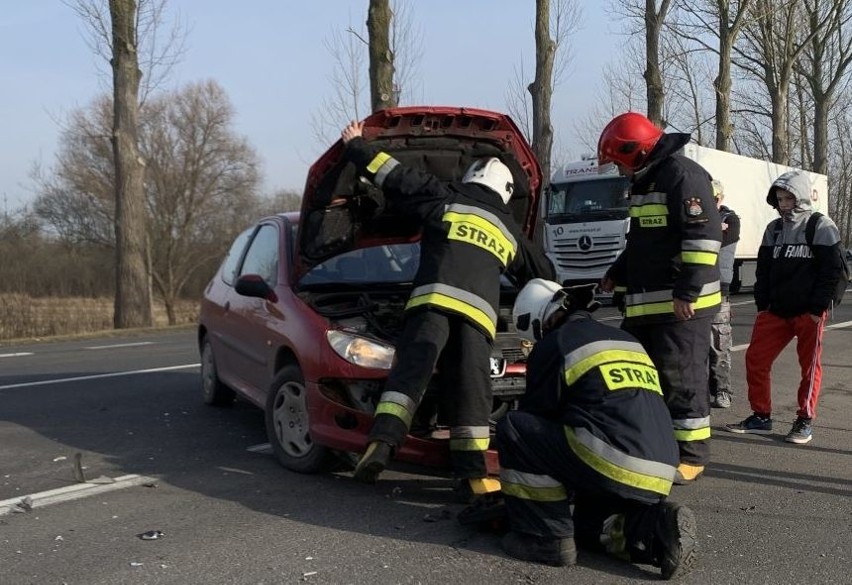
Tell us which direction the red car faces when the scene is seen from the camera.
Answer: facing the viewer and to the right of the viewer

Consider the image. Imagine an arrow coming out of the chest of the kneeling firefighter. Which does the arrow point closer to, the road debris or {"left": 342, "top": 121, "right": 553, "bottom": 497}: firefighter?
the firefighter

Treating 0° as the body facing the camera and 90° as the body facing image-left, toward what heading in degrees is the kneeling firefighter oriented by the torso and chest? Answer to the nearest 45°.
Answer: approximately 135°

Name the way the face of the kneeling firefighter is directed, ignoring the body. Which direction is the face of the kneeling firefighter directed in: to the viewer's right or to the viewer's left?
to the viewer's left

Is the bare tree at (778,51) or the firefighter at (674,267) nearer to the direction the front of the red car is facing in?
the firefighter

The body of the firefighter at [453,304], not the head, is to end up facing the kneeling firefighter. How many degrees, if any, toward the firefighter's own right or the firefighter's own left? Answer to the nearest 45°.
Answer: approximately 135° to the firefighter's own right

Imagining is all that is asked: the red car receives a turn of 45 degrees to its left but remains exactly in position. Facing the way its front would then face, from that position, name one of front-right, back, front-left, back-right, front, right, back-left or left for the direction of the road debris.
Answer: back-right

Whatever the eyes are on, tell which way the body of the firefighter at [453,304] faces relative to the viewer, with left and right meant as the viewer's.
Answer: facing away from the viewer

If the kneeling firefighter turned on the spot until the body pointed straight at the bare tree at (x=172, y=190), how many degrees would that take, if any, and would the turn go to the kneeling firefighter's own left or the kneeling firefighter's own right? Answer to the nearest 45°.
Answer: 0° — they already face it

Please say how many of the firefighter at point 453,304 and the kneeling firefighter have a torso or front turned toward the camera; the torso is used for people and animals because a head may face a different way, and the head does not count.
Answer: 0

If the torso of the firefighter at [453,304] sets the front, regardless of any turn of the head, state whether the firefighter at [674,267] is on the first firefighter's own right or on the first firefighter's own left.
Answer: on the first firefighter's own right

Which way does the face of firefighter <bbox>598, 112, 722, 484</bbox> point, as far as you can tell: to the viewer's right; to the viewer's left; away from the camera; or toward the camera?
to the viewer's left

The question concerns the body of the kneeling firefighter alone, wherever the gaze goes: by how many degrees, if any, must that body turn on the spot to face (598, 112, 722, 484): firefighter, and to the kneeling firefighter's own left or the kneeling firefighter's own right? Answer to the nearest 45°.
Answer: approximately 45° to the kneeling firefighter's own right

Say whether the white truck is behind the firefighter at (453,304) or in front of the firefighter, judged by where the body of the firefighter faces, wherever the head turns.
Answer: in front

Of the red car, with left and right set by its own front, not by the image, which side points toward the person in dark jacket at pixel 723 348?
left

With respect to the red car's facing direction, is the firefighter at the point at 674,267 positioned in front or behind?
in front
